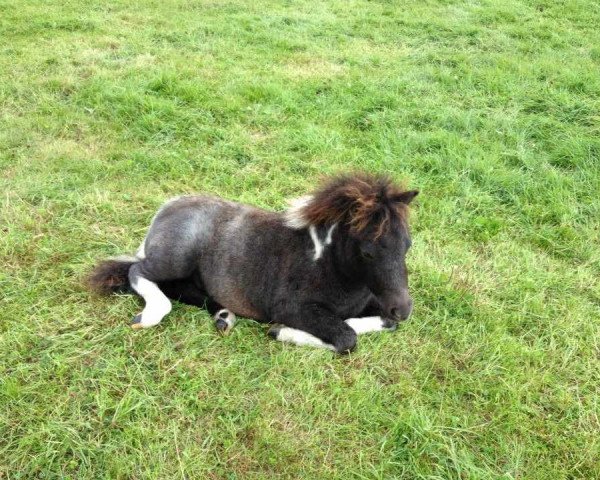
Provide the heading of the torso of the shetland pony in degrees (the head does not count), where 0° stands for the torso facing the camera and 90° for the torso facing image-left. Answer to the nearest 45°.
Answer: approximately 315°
